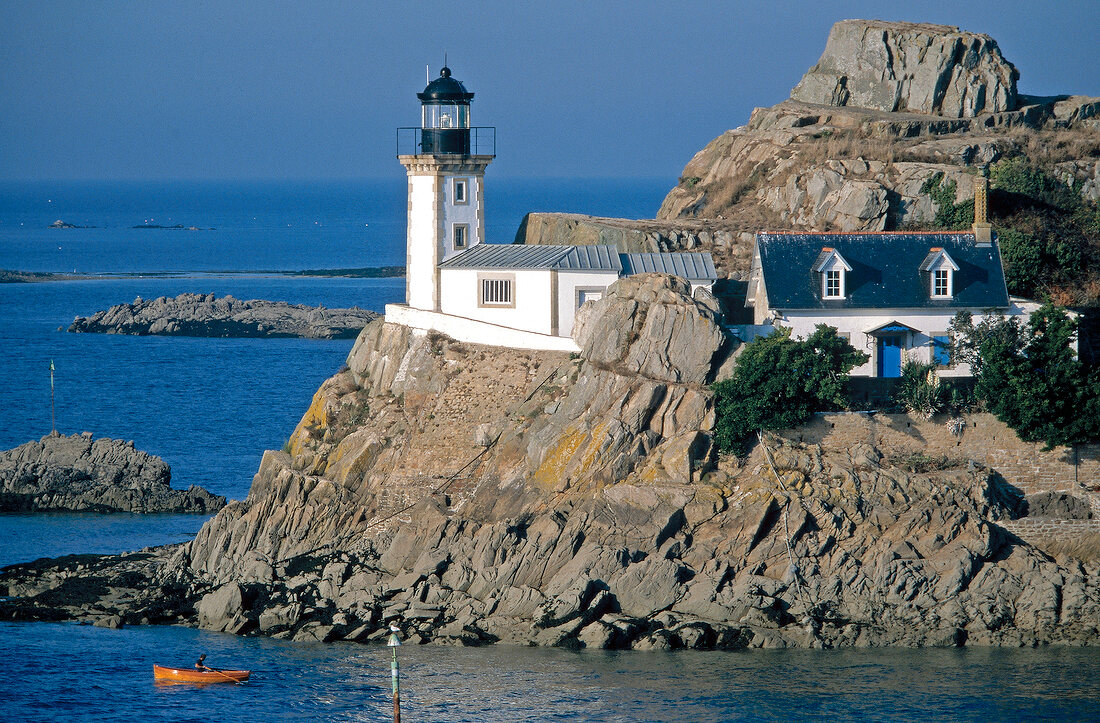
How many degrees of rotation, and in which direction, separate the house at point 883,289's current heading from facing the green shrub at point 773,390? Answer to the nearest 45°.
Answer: approximately 45° to its right

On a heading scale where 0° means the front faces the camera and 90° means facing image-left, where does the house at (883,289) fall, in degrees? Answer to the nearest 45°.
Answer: approximately 0°

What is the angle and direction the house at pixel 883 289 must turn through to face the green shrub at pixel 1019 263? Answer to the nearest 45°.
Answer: approximately 135° to its left

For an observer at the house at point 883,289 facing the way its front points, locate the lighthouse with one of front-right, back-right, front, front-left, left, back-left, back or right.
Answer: right

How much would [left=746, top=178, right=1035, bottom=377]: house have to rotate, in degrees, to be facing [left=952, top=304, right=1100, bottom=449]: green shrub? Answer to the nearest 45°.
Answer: approximately 90° to its left

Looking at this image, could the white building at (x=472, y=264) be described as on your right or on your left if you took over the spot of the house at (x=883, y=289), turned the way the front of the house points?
on your right
